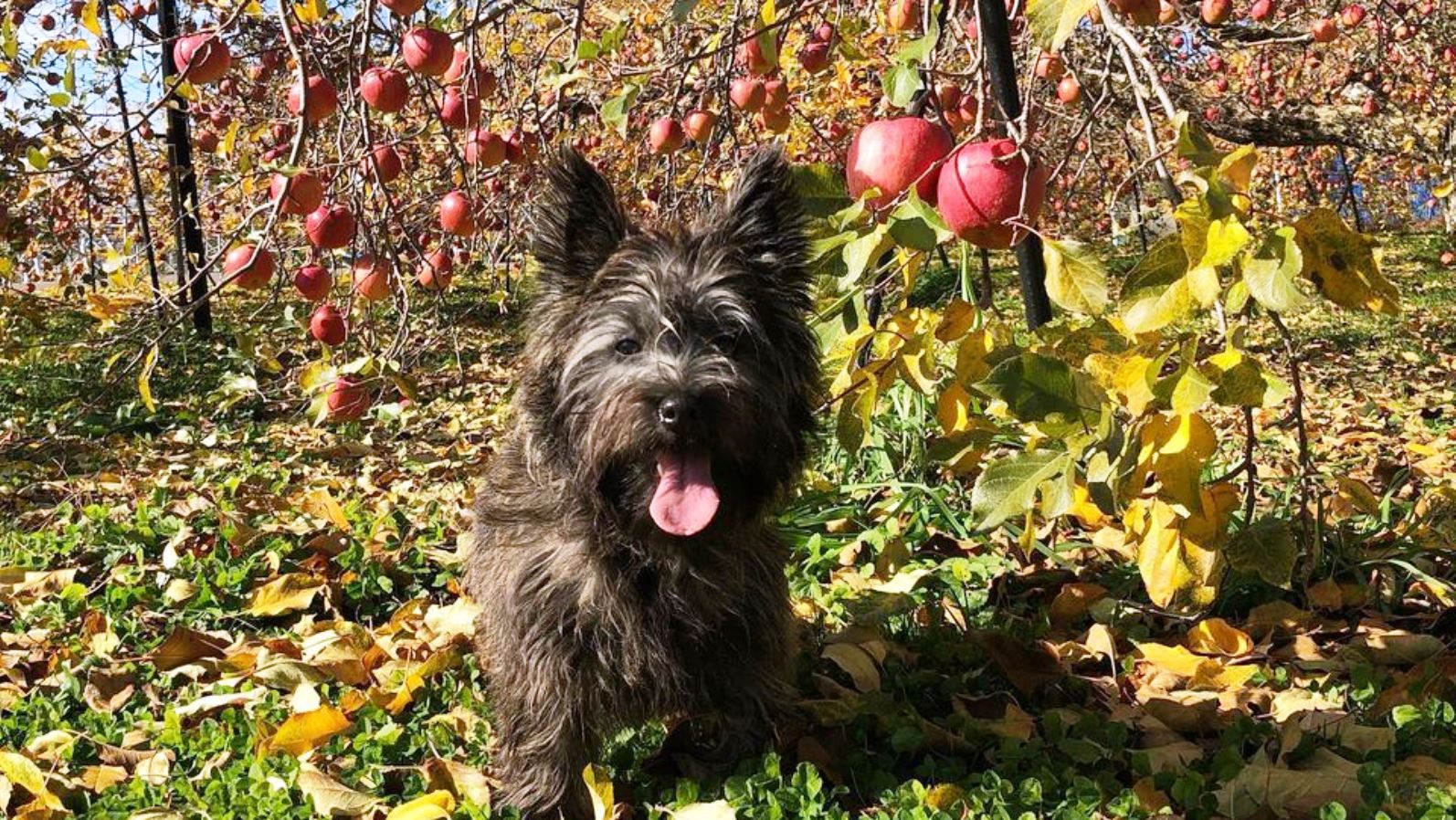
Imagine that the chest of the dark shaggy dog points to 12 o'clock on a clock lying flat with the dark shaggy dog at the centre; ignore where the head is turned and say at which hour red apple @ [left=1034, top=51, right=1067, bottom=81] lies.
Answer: The red apple is roughly at 8 o'clock from the dark shaggy dog.

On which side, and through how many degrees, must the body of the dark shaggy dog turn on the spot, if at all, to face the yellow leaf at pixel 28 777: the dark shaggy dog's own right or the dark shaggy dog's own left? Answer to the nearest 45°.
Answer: approximately 90° to the dark shaggy dog's own right

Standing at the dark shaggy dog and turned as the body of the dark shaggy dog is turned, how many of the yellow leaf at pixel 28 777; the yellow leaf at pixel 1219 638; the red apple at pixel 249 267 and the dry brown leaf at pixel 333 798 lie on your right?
3

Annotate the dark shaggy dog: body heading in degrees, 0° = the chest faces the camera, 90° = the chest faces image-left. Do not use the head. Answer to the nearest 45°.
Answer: approximately 0°

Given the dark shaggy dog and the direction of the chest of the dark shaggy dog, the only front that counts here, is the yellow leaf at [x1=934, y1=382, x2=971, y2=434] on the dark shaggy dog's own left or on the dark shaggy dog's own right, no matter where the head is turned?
on the dark shaggy dog's own left

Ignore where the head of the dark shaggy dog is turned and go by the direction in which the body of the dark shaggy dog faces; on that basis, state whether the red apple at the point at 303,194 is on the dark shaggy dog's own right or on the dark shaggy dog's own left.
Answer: on the dark shaggy dog's own right

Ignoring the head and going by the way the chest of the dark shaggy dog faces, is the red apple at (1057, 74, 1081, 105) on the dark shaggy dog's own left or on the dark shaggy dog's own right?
on the dark shaggy dog's own left

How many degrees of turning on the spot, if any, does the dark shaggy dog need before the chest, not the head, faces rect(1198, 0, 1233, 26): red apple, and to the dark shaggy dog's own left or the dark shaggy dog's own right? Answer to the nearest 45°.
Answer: approximately 135° to the dark shaggy dog's own left

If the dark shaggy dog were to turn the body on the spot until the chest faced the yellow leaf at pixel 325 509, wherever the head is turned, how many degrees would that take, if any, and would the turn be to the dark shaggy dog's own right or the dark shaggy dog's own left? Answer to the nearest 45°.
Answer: approximately 135° to the dark shaggy dog's own right

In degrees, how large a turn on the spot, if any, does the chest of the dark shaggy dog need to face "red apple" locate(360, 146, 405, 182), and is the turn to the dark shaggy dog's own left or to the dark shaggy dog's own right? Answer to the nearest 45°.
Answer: approximately 135° to the dark shaggy dog's own right

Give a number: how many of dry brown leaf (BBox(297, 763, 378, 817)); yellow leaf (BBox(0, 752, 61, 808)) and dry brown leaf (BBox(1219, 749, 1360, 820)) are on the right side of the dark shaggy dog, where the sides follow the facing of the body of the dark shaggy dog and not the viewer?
2

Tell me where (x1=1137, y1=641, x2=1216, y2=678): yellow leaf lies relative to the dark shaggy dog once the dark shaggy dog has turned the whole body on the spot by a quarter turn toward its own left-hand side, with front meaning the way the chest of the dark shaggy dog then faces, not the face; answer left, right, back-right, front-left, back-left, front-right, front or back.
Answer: front

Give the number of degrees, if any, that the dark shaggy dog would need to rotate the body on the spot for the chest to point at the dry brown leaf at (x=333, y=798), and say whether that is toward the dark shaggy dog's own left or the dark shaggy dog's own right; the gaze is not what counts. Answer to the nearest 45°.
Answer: approximately 90° to the dark shaggy dog's own right
